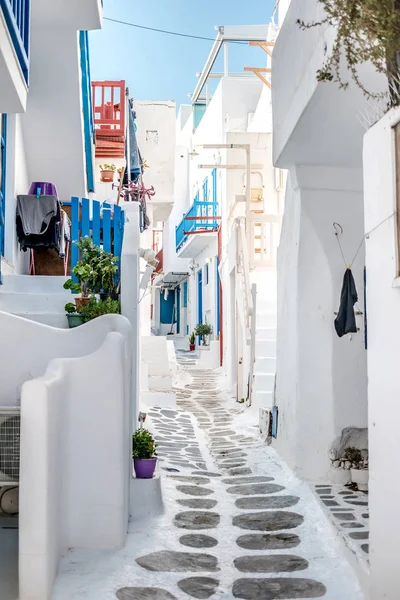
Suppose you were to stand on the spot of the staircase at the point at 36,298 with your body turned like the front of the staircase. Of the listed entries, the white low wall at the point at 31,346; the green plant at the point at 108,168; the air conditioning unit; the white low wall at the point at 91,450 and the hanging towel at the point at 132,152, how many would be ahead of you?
3

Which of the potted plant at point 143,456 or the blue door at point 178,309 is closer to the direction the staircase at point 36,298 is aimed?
the potted plant

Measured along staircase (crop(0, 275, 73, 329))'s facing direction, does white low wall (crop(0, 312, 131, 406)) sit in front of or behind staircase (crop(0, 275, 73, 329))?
in front

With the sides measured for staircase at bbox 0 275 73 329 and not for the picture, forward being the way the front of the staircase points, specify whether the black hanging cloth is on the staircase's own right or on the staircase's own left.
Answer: on the staircase's own left

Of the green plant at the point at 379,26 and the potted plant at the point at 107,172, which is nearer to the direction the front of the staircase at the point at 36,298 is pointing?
the green plant
